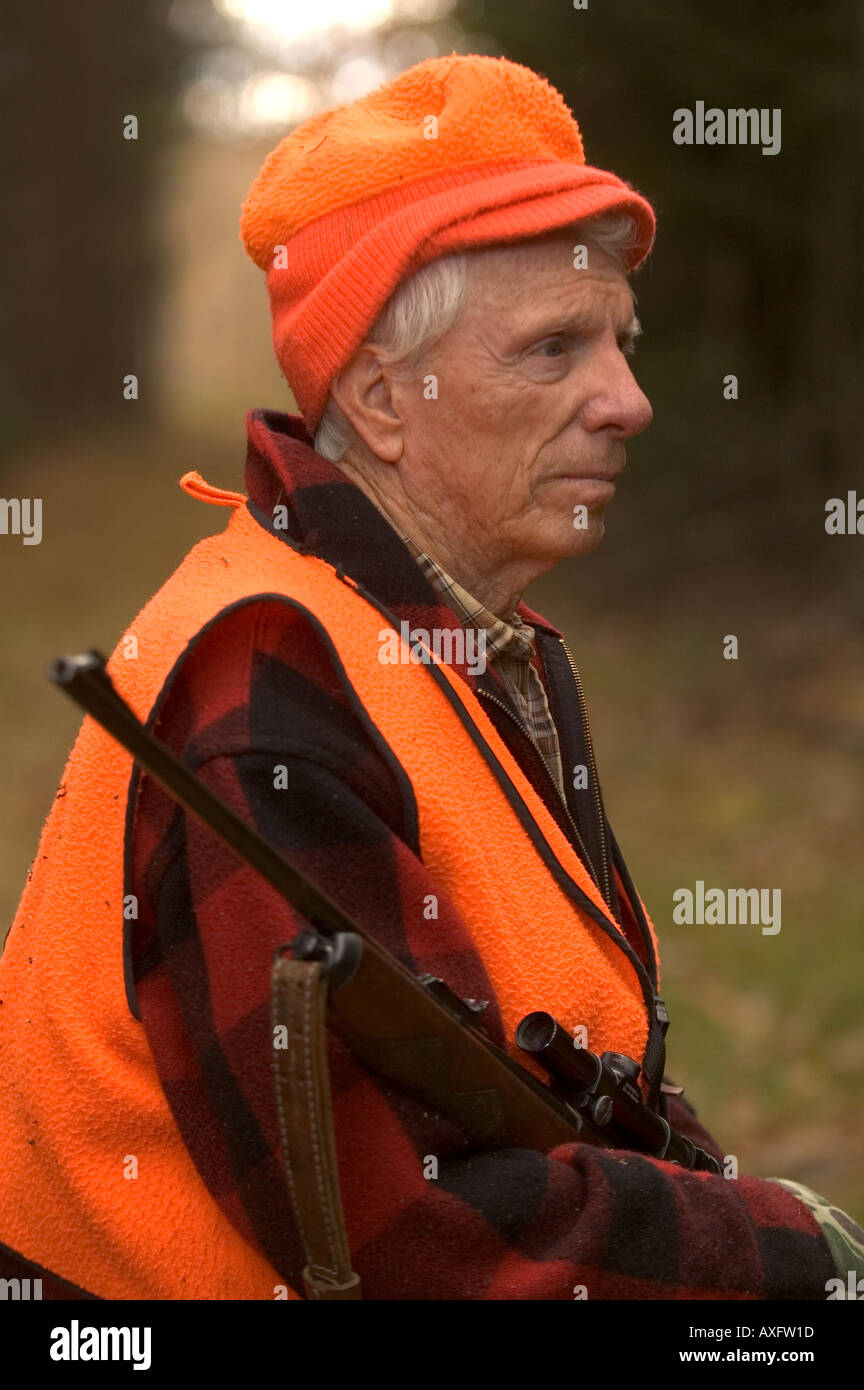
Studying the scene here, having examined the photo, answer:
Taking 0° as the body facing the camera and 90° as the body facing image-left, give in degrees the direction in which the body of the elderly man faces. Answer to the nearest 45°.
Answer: approximately 270°

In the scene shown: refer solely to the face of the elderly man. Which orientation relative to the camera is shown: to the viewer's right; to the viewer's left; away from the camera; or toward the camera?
to the viewer's right
